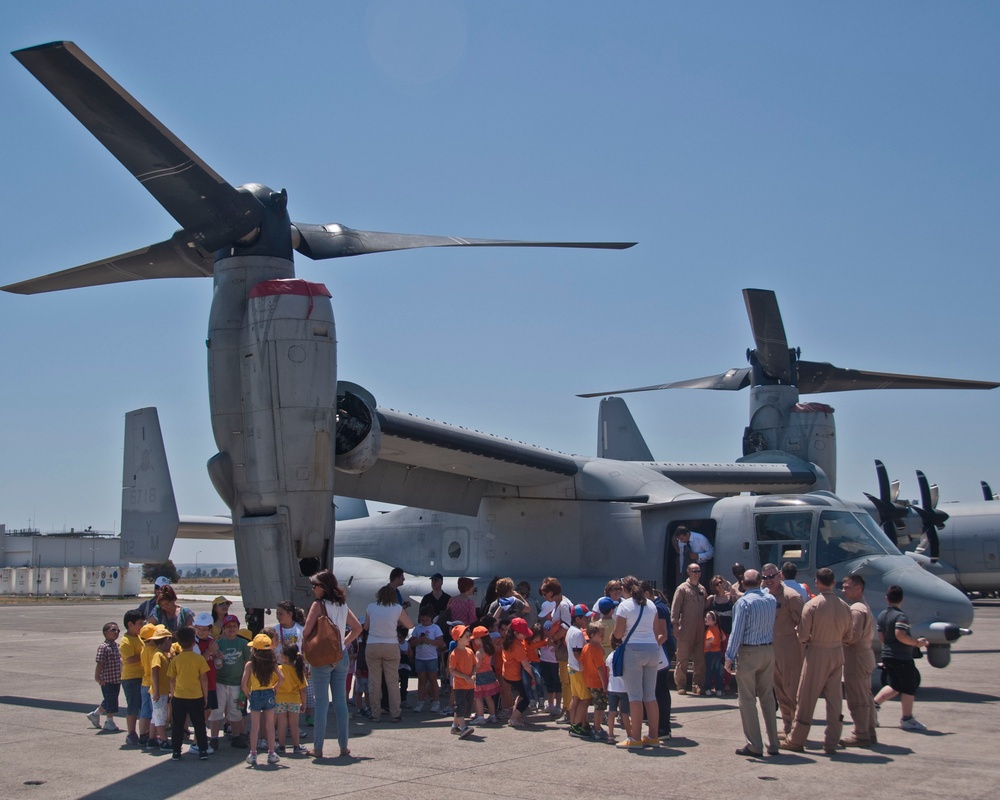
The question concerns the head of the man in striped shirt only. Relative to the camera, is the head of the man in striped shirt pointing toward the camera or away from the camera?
away from the camera

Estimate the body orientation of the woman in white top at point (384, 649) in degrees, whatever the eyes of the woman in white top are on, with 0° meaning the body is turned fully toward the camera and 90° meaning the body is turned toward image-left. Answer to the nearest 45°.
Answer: approximately 180°

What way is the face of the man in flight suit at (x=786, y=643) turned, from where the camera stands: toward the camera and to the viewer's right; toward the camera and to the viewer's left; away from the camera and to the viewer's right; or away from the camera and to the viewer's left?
toward the camera and to the viewer's left

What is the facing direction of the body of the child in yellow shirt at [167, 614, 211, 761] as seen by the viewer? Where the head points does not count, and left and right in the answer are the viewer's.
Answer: facing away from the viewer

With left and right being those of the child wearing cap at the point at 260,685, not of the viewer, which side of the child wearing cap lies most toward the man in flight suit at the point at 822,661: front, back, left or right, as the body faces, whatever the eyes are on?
right

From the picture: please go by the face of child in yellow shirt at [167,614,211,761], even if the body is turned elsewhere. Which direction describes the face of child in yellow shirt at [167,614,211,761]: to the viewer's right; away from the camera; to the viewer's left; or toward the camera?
away from the camera

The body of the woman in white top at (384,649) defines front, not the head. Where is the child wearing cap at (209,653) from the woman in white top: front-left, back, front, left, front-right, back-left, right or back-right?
back-left

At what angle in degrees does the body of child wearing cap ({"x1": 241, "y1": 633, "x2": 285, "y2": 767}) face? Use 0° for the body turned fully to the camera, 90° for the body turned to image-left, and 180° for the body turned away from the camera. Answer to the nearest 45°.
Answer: approximately 180°
